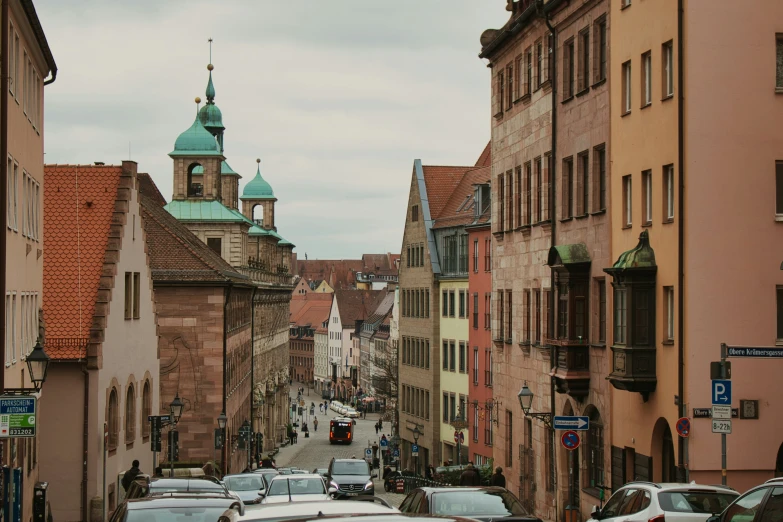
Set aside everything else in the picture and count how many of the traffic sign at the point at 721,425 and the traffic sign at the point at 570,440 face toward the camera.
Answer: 2

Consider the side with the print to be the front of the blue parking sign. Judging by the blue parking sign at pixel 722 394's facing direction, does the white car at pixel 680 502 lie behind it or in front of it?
in front

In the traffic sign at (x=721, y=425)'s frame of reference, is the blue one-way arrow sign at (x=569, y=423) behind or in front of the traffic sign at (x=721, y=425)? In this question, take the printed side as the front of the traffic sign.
behind

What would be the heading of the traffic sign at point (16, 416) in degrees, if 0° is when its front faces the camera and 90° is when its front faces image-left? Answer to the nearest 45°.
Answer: approximately 0°

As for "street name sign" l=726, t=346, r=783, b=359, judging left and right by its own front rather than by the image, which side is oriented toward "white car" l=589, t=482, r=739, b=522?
front

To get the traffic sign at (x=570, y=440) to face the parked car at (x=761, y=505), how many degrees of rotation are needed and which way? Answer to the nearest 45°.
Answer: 0° — it already faces it

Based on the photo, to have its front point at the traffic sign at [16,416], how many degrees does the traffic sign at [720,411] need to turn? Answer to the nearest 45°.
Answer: approximately 90° to its right
